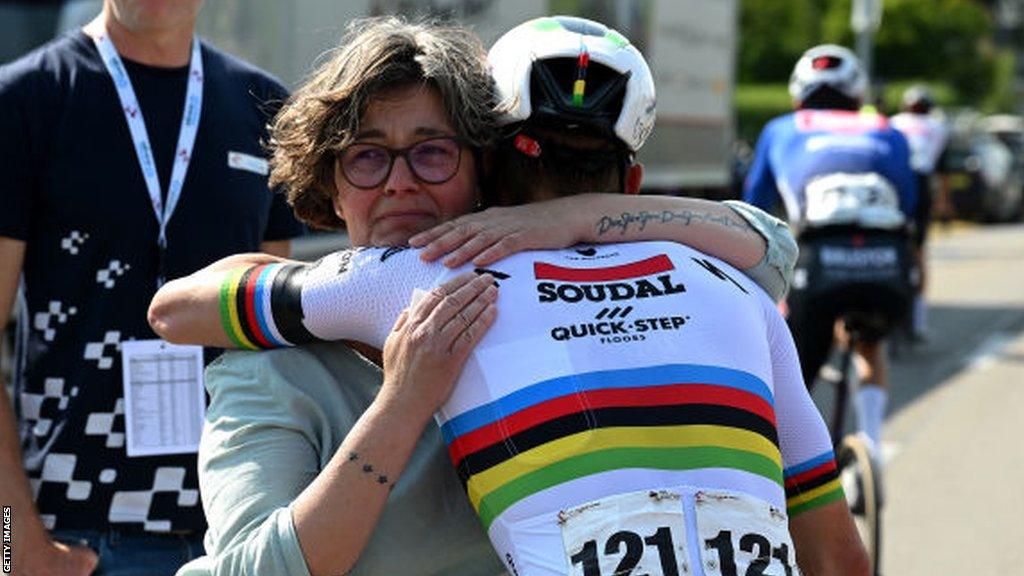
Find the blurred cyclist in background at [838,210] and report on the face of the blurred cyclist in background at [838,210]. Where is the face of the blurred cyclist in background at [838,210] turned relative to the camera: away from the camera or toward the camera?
away from the camera

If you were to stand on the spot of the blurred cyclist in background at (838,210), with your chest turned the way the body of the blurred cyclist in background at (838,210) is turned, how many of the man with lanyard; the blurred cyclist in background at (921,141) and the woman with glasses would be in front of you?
1

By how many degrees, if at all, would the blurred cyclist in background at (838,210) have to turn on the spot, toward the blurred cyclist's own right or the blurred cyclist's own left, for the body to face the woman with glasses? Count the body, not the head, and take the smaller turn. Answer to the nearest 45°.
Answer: approximately 180°

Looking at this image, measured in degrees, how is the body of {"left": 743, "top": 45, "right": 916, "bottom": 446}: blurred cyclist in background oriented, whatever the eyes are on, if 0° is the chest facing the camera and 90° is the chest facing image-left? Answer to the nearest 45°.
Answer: approximately 180°

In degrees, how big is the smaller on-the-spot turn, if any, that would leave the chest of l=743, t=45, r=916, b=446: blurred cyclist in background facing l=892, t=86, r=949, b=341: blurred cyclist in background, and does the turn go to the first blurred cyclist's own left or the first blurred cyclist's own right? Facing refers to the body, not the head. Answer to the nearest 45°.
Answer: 0° — they already face them

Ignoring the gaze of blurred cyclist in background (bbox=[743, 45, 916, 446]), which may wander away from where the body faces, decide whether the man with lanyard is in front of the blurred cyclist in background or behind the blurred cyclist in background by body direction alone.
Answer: behind

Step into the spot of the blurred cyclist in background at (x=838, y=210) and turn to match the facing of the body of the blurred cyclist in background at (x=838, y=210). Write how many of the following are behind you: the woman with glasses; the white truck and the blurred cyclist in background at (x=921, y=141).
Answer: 1
